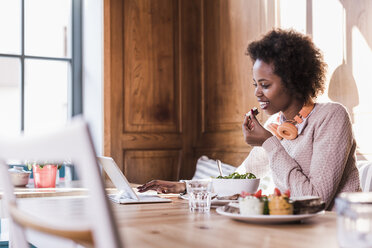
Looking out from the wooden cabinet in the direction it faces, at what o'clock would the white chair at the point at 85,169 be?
The white chair is roughly at 12 o'clock from the wooden cabinet.

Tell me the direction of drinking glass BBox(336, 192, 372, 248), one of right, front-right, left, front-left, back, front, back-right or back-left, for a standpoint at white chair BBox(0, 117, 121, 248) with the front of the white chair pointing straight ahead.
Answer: front-right

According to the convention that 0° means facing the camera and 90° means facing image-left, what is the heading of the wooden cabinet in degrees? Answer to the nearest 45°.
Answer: approximately 0°

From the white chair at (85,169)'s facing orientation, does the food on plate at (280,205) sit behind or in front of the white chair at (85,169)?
in front

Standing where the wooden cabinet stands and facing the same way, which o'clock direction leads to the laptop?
The laptop is roughly at 12 o'clock from the wooden cabinet.

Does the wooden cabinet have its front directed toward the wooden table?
yes

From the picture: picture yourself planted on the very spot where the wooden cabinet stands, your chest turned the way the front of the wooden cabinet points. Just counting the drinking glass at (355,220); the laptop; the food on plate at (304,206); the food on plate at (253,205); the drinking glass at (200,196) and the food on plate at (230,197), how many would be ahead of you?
6

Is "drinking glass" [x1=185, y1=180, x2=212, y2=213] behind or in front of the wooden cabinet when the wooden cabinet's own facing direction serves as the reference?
in front

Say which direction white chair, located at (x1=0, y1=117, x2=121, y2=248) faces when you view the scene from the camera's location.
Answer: facing away from the viewer and to the right of the viewer

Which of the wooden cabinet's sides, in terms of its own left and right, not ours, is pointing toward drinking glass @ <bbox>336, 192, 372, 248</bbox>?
front

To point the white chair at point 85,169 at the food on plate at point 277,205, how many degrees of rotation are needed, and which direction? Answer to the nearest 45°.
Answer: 0° — it already faces it

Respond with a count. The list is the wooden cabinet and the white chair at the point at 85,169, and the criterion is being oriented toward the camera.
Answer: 1

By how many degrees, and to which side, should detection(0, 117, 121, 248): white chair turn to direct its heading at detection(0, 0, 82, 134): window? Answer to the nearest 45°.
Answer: approximately 45° to its left
